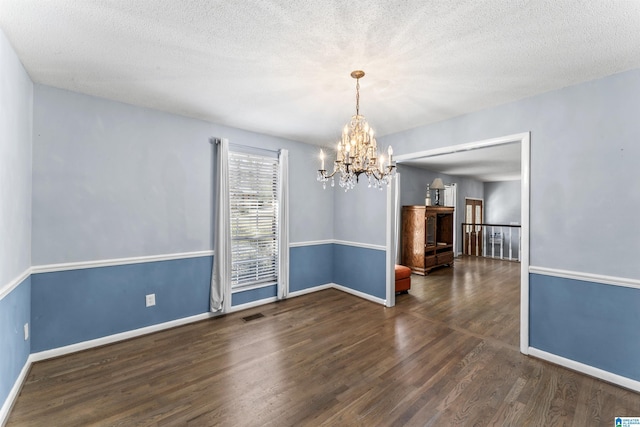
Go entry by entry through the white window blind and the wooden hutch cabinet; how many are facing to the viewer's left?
0

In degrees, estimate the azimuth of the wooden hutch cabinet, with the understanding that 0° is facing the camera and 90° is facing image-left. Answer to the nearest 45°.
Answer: approximately 315°

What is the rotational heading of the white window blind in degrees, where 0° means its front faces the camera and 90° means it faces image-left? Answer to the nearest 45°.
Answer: approximately 315°

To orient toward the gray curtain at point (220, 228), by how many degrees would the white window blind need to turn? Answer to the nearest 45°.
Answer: approximately 90° to its right

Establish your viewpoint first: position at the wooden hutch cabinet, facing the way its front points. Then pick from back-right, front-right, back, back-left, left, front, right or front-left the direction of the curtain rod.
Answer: right

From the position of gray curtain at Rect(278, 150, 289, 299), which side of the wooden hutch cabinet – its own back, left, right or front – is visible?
right

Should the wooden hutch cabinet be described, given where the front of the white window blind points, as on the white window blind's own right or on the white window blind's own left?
on the white window blind's own left

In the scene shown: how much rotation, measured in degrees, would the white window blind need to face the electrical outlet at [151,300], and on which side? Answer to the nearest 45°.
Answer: approximately 90° to its right

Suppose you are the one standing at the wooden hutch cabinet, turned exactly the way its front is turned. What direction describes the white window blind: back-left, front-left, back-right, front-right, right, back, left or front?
right
